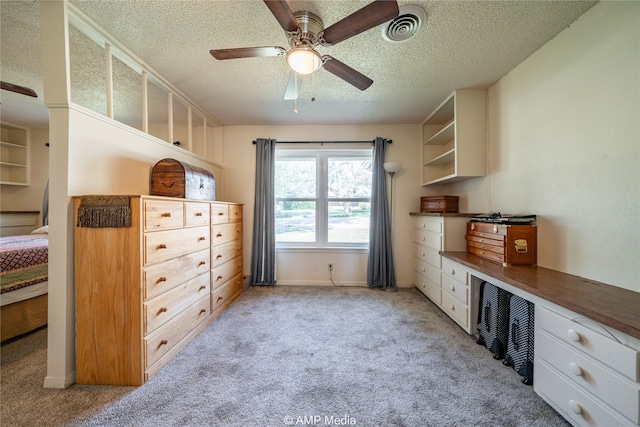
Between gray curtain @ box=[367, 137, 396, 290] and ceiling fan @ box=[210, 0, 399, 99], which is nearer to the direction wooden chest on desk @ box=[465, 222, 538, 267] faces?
the ceiling fan

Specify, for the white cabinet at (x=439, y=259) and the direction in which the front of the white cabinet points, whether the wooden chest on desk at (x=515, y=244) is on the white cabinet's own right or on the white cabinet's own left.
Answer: on the white cabinet's own left

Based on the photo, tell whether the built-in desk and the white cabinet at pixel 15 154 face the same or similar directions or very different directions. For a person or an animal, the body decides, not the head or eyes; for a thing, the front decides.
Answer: very different directions

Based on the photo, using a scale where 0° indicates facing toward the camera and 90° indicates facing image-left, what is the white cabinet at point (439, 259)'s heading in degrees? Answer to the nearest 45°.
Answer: approximately 45°
